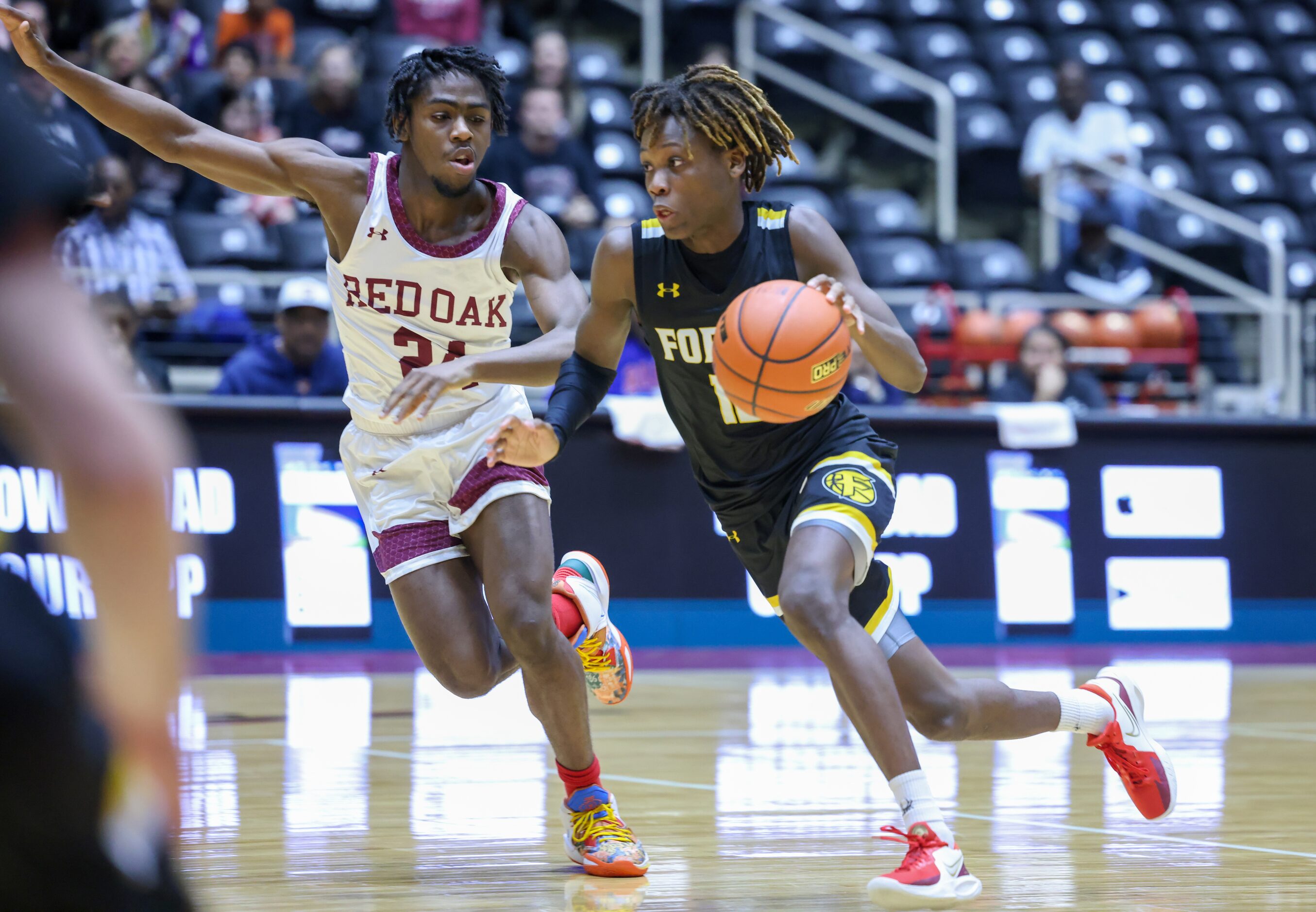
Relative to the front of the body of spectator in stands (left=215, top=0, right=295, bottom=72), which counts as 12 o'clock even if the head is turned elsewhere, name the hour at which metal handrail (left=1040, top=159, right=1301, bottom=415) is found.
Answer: The metal handrail is roughly at 9 o'clock from the spectator in stands.

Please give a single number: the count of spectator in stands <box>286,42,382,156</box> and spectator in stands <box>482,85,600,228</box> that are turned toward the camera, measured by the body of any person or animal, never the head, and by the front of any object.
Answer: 2

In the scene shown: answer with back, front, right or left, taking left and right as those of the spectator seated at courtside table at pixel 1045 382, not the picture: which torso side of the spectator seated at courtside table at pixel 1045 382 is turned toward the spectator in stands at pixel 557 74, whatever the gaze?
back

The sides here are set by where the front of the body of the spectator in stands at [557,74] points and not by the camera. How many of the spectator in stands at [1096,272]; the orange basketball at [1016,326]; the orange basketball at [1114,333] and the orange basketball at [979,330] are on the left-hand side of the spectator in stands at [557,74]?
4

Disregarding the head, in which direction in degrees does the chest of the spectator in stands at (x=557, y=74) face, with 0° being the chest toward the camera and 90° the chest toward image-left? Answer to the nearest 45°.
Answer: approximately 0°
